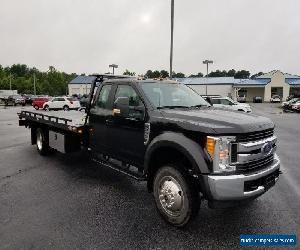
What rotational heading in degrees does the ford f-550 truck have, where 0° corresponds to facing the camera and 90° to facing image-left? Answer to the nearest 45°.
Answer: approximately 315°

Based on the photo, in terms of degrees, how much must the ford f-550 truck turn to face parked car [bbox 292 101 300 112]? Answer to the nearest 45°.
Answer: approximately 90° to its left
